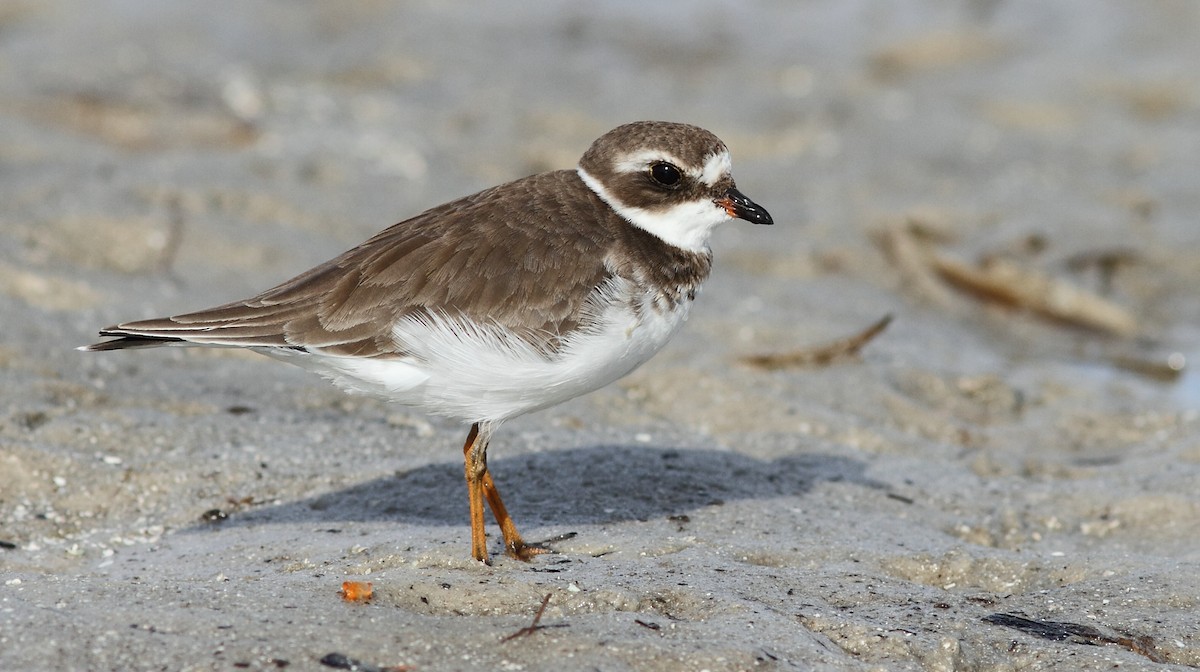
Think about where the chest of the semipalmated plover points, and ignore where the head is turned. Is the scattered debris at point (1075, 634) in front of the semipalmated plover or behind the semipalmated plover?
in front

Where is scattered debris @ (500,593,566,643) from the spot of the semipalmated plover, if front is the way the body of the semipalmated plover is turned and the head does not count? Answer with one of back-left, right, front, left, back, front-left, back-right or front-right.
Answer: right

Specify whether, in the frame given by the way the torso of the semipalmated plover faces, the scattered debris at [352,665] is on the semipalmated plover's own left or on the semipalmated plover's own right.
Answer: on the semipalmated plover's own right

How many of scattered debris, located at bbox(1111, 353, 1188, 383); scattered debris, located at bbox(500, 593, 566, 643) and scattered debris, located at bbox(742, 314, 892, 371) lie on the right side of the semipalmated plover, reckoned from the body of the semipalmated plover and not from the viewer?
1

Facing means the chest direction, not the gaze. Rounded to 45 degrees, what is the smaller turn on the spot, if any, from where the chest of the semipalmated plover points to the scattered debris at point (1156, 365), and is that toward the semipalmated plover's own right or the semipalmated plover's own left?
approximately 45° to the semipalmated plover's own left

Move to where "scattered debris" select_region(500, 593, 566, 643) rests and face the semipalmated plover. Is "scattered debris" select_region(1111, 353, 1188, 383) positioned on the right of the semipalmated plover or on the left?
right

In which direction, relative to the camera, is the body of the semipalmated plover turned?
to the viewer's right

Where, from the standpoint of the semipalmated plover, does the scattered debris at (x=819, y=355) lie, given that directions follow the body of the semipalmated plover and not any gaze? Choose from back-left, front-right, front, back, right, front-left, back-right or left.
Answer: front-left

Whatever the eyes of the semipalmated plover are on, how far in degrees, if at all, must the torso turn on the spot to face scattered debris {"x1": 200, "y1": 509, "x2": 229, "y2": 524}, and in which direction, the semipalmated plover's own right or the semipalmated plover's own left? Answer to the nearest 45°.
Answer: approximately 135° to the semipalmated plover's own left
